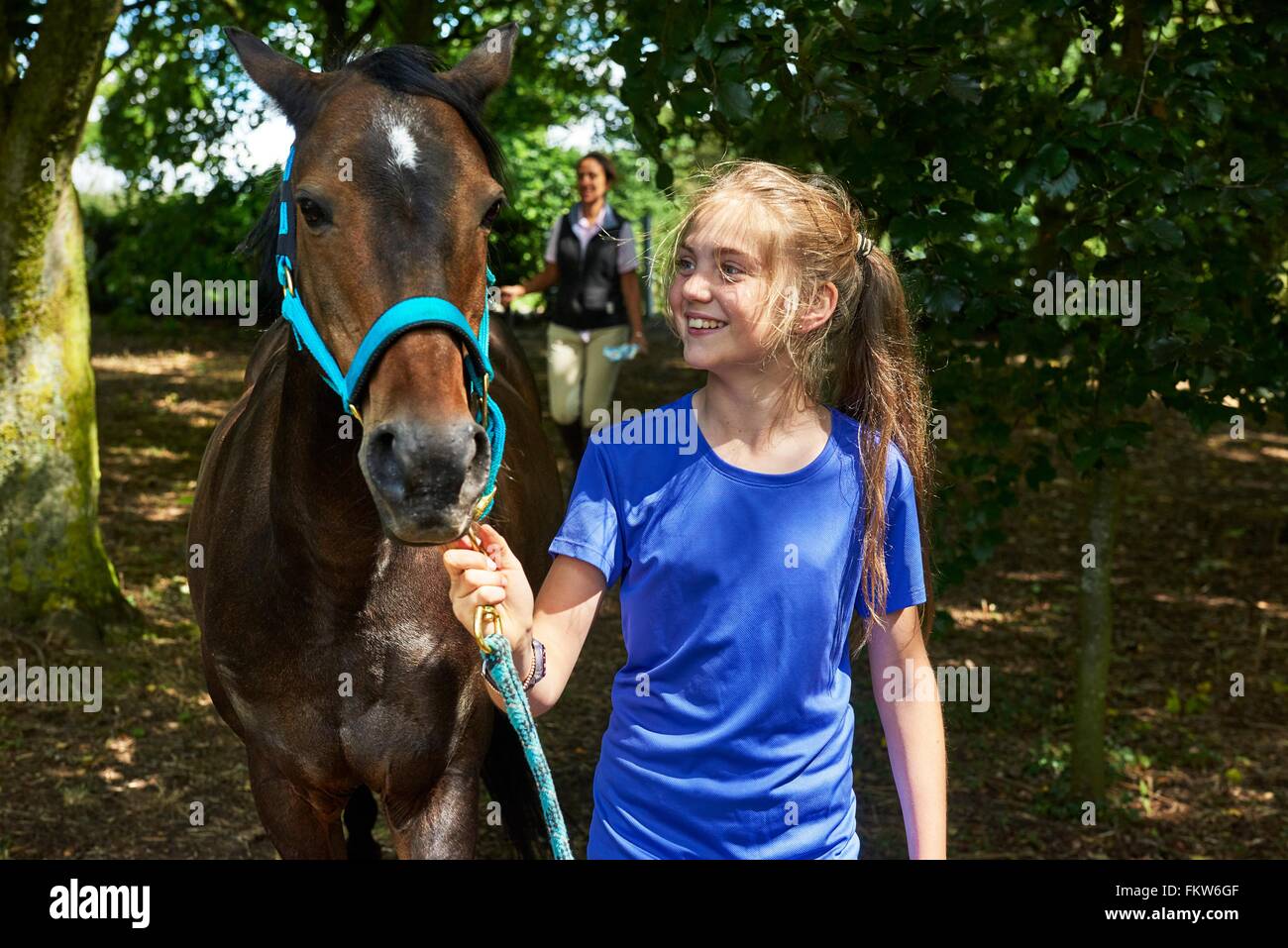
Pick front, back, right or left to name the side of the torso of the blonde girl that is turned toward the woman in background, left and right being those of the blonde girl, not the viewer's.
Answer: back

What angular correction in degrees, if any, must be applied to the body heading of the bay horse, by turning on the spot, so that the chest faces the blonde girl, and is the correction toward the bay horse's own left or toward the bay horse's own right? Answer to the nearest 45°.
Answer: approximately 45° to the bay horse's own left

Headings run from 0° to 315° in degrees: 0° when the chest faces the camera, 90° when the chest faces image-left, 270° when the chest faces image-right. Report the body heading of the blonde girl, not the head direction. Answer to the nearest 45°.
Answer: approximately 0°

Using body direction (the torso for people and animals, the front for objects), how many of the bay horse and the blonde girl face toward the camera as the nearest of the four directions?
2

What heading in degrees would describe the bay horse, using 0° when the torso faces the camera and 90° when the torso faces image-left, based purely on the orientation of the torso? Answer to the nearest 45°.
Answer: approximately 0°

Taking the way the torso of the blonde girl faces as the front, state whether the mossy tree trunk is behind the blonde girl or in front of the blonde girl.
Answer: behind

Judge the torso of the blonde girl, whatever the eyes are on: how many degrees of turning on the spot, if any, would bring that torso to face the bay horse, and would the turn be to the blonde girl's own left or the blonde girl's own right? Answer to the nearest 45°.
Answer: approximately 135° to the blonde girl's own right
